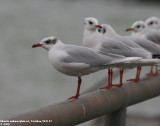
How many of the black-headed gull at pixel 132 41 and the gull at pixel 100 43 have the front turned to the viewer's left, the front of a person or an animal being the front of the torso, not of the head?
2

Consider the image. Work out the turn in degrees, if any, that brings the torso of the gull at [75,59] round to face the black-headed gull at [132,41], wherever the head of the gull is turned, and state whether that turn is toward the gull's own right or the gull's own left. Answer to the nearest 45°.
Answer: approximately 135° to the gull's own right

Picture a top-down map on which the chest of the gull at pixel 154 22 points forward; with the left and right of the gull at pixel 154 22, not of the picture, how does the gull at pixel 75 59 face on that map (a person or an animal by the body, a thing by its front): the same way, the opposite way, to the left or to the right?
the same way

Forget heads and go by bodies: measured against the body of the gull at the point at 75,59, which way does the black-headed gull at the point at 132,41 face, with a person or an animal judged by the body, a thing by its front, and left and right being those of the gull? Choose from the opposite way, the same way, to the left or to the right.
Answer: the same way

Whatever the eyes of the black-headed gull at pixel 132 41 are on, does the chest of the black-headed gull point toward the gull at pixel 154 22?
no

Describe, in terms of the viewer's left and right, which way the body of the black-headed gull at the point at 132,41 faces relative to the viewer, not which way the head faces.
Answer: facing to the left of the viewer

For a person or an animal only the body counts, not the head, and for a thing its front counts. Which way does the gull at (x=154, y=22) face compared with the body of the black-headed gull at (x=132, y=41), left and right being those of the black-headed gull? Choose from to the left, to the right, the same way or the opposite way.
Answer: the same way

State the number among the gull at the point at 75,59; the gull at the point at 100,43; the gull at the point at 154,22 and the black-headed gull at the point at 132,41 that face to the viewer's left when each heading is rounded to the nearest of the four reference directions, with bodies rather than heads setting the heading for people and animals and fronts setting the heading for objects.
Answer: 4

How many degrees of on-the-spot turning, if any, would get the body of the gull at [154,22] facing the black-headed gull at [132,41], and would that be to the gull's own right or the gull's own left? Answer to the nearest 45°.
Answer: approximately 90° to the gull's own left

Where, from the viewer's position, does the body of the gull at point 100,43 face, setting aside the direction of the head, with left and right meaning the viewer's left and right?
facing to the left of the viewer

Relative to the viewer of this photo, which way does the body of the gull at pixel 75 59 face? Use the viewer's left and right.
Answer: facing to the left of the viewer

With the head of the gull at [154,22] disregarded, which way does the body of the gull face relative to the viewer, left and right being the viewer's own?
facing to the left of the viewer
